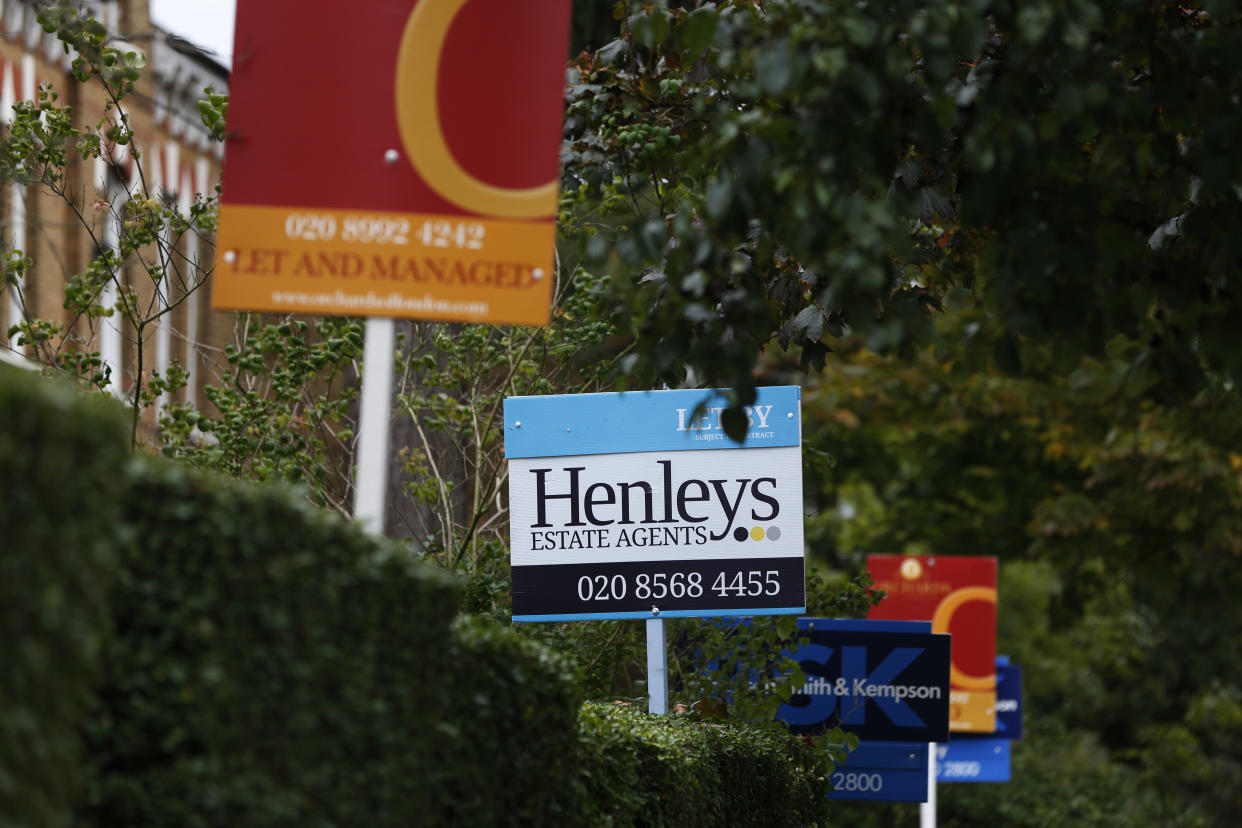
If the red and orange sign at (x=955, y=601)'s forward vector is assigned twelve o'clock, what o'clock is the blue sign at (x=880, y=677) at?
The blue sign is roughly at 12 o'clock from the red and orange sign.

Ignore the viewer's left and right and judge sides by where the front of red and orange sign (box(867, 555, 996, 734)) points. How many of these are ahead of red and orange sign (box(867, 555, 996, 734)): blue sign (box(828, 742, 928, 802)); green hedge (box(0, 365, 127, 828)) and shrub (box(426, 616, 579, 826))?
3

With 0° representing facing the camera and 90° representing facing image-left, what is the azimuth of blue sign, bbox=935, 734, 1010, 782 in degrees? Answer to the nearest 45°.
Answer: approximately 0°

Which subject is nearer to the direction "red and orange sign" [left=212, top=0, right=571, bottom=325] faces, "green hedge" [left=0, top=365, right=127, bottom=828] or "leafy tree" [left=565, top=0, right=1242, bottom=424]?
the green hedge

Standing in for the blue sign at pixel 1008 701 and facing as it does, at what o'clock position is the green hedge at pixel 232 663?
The green hedge is roughly at 12 o'clock from the blue sign.

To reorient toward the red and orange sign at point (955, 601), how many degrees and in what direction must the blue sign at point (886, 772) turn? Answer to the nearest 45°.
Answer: approximately 180°
